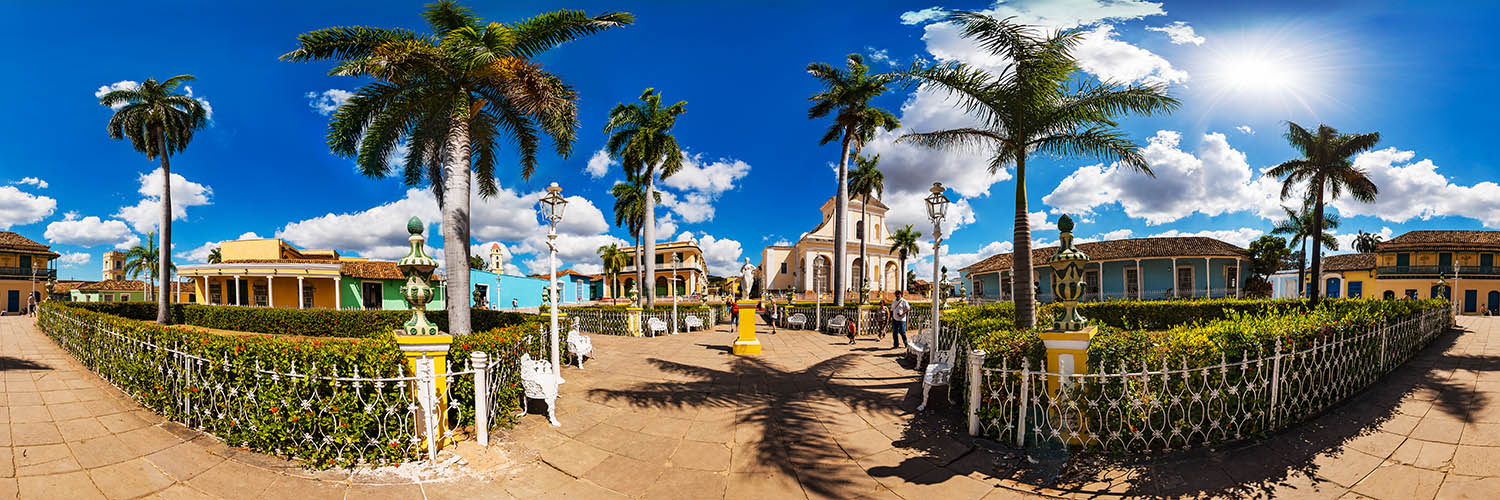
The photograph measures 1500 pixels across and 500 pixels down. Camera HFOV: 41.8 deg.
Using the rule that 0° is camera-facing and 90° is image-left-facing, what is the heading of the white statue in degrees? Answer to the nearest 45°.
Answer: approximately 0°

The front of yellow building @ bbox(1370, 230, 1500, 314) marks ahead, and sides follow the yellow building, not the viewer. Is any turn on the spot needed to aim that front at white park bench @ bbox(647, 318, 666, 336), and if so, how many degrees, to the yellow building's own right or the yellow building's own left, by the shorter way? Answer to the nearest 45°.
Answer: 0° — it already faces it

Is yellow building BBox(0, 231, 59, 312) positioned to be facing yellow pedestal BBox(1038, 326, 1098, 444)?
yes

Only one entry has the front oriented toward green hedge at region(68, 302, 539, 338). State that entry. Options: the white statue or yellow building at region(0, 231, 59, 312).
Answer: the yellow building

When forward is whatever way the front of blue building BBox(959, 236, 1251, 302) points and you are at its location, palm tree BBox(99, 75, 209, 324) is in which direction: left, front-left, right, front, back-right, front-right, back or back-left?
front-right

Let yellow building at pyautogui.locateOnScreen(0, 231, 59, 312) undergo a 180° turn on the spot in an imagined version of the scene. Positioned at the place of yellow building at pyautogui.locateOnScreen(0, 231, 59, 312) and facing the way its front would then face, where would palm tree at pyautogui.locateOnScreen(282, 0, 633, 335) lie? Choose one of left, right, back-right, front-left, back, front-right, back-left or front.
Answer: back

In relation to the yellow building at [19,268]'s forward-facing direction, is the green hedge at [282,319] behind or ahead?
ahead

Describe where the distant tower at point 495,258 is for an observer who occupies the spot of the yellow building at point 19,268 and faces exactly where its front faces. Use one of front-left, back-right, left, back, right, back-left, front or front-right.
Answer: front

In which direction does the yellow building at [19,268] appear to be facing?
toward the camera

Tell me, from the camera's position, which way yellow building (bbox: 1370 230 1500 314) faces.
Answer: facing the viewer
